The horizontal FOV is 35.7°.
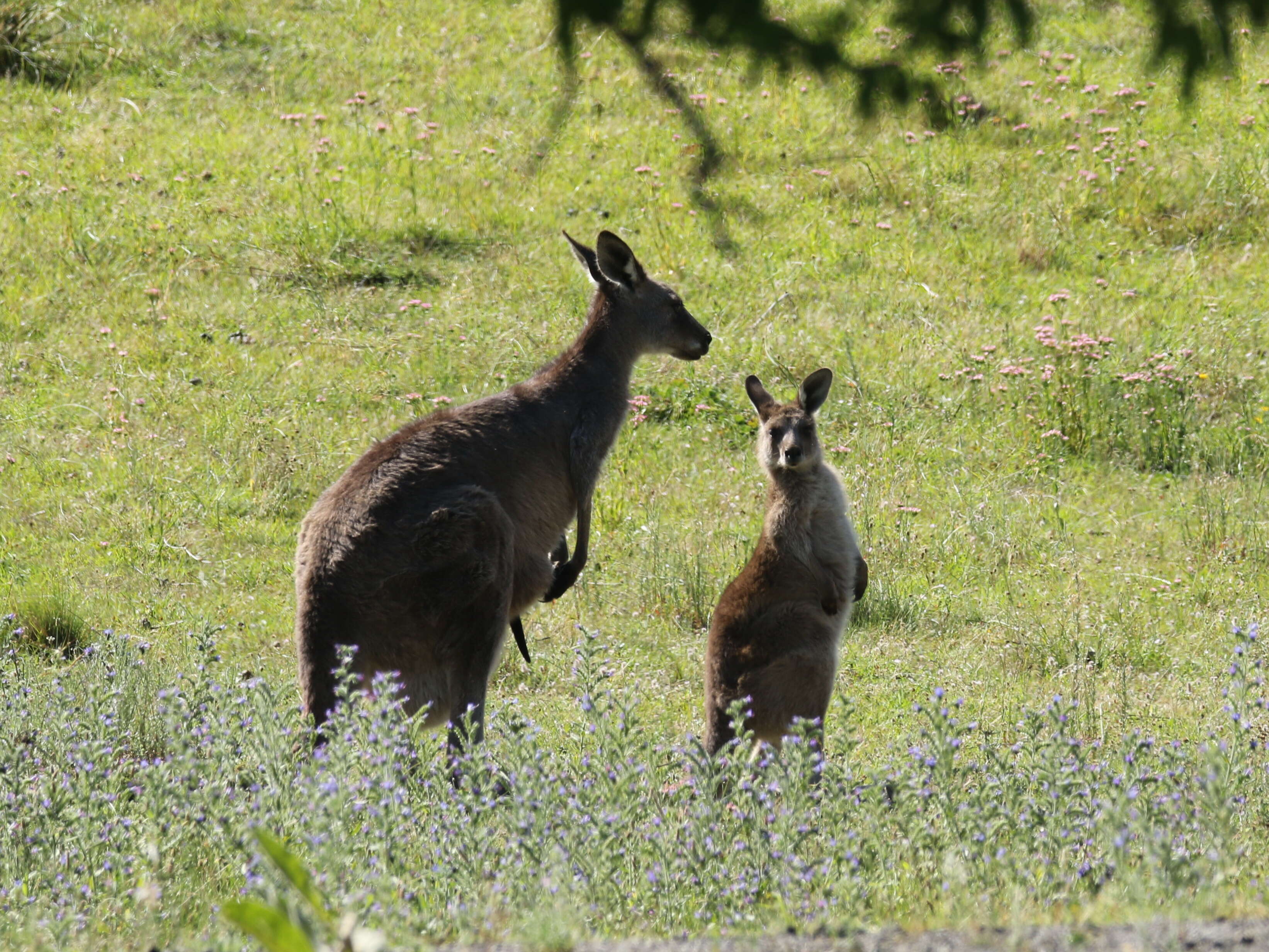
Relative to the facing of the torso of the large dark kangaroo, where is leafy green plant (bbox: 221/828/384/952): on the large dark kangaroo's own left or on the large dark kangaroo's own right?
on the large dark kangaroo's own right

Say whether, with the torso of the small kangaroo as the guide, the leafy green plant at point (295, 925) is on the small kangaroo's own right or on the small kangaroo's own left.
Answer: on the small kangaroo's own right

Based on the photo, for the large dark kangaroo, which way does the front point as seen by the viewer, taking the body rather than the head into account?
to the viewer's right

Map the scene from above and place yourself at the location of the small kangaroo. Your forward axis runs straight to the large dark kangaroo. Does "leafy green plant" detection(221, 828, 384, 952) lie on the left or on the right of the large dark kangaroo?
left

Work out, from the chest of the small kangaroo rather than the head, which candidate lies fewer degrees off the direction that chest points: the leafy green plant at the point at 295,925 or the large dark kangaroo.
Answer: the leafy green plant

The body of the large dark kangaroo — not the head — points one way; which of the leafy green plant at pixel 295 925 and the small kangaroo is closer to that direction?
the small kangaroo
